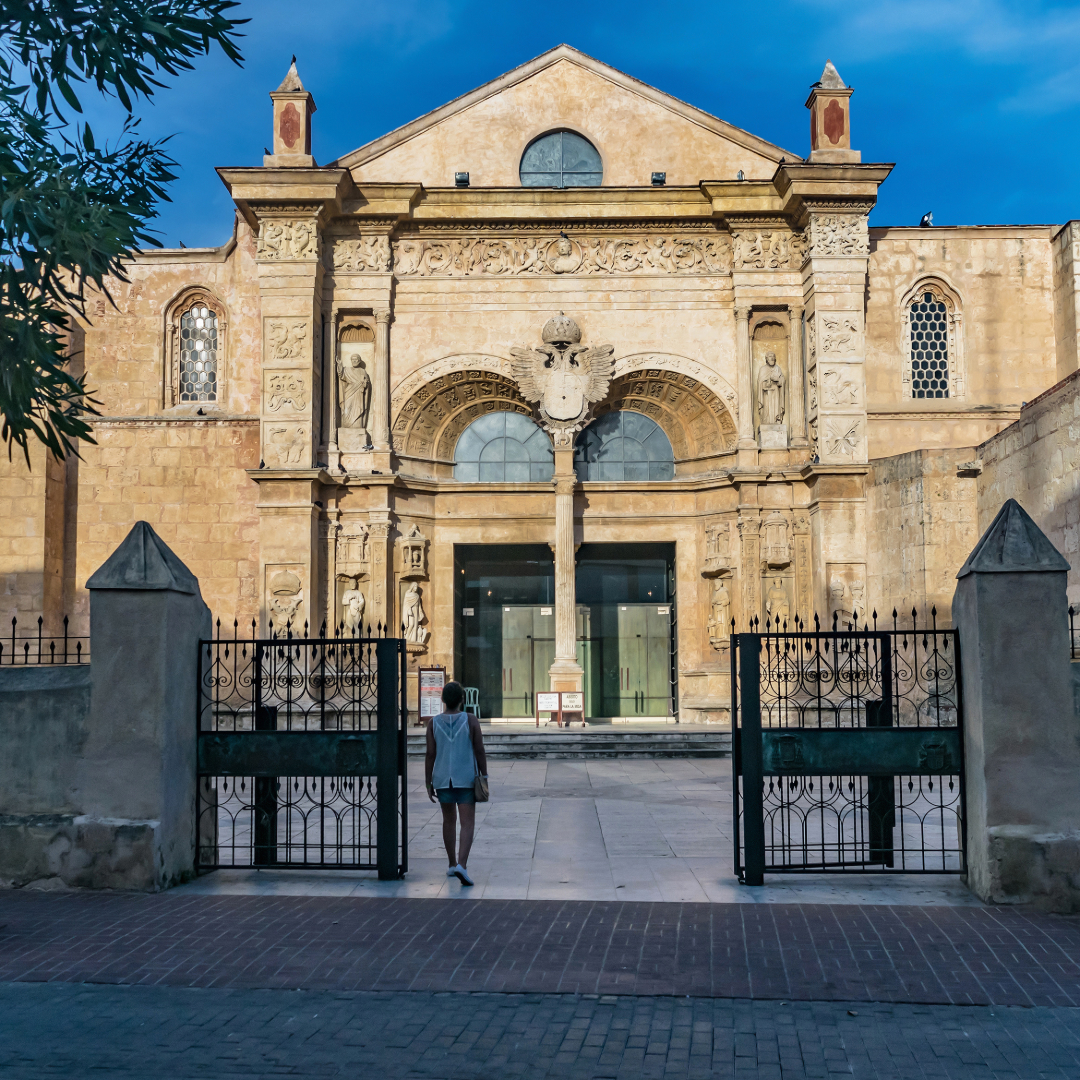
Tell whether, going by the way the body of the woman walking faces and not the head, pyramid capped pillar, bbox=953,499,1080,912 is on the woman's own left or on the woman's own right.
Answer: on the woman's own right

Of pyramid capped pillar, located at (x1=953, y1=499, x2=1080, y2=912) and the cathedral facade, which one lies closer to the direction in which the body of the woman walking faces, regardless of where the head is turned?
the cathedral facade

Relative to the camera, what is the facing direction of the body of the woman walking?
away from the camera

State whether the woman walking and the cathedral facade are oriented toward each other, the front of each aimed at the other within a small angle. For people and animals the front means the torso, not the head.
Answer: yes

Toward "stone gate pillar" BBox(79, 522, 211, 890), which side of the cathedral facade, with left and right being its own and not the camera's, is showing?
front

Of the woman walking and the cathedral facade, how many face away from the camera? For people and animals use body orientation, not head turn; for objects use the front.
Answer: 1

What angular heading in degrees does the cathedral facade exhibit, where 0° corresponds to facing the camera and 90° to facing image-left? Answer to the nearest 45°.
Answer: approximately 0°

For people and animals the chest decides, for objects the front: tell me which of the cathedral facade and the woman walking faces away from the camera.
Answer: the woman walking

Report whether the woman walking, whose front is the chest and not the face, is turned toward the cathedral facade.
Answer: yes

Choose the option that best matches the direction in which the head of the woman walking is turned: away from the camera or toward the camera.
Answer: away from the camera

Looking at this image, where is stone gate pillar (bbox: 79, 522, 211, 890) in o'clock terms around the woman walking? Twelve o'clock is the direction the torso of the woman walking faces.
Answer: The stone gate pillar is roughly at 9 o'clock from the woman walking.

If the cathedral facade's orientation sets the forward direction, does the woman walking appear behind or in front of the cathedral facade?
in front
